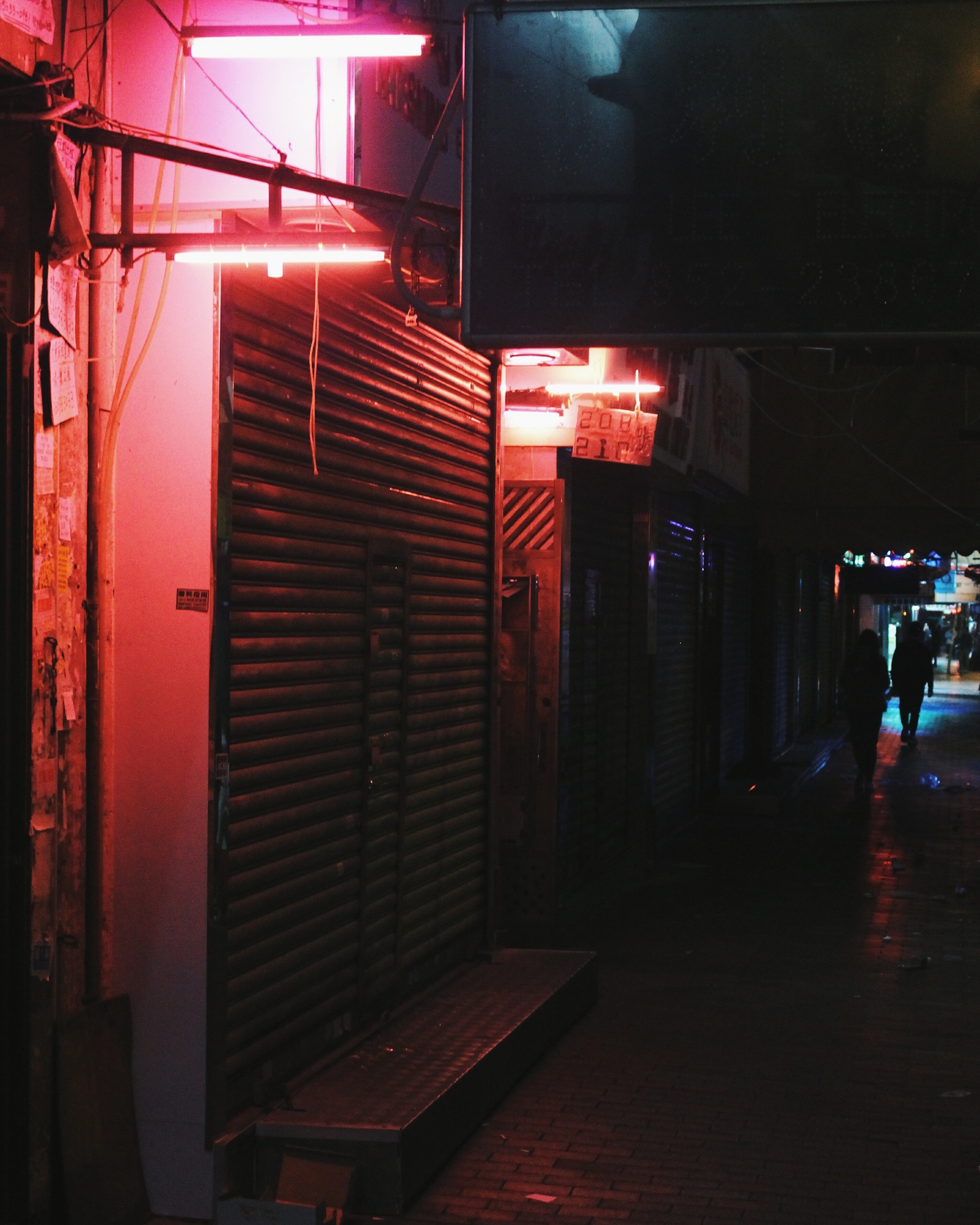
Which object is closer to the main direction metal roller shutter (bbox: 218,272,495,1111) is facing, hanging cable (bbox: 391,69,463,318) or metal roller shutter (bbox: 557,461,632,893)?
the hanging cable

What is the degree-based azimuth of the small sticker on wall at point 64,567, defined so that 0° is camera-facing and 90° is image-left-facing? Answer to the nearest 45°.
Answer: approximately 315°

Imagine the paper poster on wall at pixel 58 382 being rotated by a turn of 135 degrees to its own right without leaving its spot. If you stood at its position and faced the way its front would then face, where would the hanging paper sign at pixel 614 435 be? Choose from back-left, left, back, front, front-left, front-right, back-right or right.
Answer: back-right

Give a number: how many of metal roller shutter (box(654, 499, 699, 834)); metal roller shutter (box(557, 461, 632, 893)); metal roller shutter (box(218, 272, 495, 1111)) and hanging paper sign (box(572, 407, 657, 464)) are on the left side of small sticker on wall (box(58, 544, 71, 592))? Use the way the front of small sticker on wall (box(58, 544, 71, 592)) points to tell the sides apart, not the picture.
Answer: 4

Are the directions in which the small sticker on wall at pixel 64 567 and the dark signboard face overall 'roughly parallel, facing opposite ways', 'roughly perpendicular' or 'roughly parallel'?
roughly perpendicular

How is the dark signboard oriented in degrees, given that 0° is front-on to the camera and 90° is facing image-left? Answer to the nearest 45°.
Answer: approximately 0°

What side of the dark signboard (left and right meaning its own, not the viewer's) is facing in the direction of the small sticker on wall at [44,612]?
right

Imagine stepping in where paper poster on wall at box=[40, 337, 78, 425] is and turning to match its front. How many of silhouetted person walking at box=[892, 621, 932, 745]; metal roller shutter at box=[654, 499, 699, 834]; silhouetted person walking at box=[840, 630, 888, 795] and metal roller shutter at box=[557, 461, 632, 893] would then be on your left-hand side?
4

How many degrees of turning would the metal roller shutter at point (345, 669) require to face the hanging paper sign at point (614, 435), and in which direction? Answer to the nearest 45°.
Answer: approximately 90° to its left

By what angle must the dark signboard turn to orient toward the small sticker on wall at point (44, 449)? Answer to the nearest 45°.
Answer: approximately 90° to its right

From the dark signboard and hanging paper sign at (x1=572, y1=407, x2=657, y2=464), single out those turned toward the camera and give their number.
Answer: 2
